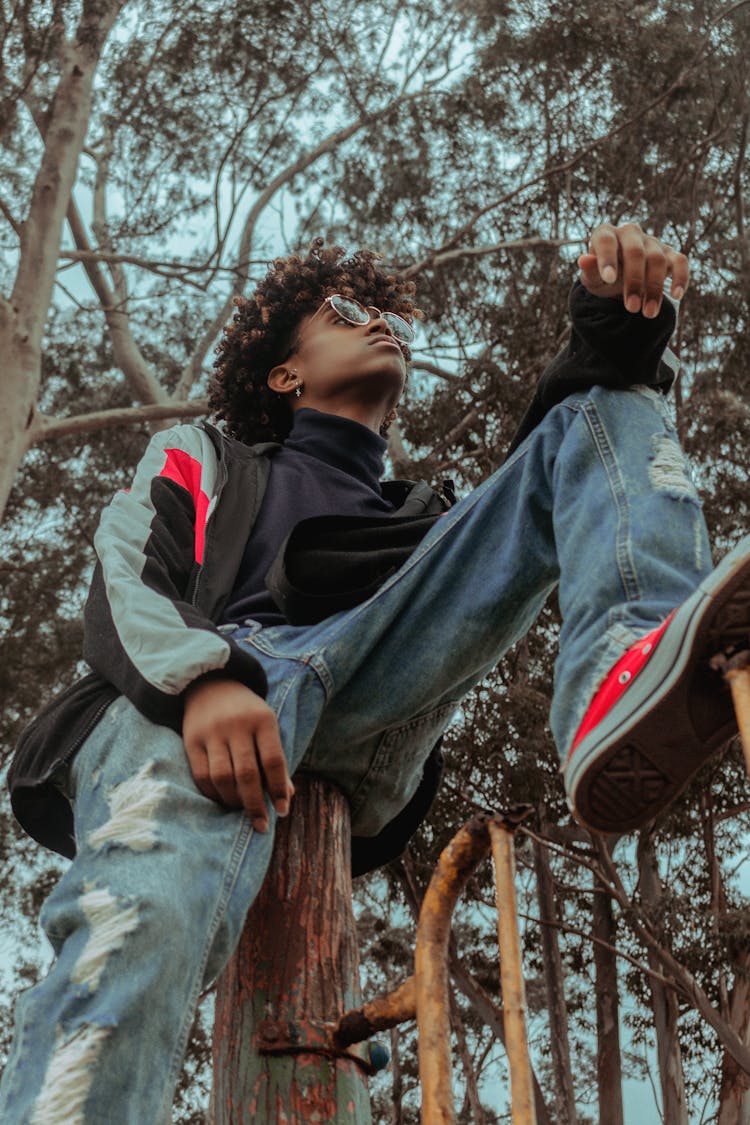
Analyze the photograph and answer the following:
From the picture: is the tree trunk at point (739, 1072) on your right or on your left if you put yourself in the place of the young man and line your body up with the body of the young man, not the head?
on your left

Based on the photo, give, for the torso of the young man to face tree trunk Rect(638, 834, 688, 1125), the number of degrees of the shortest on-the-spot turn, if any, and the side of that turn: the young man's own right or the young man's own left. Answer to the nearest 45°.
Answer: approximately 135° to the young man's own left

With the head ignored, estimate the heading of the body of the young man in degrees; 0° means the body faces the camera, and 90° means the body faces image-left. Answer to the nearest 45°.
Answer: approximately 315°

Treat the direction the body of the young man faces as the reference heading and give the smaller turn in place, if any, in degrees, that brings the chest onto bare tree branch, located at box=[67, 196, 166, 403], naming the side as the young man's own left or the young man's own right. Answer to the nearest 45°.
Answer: approximately 135° to the young man's own left
